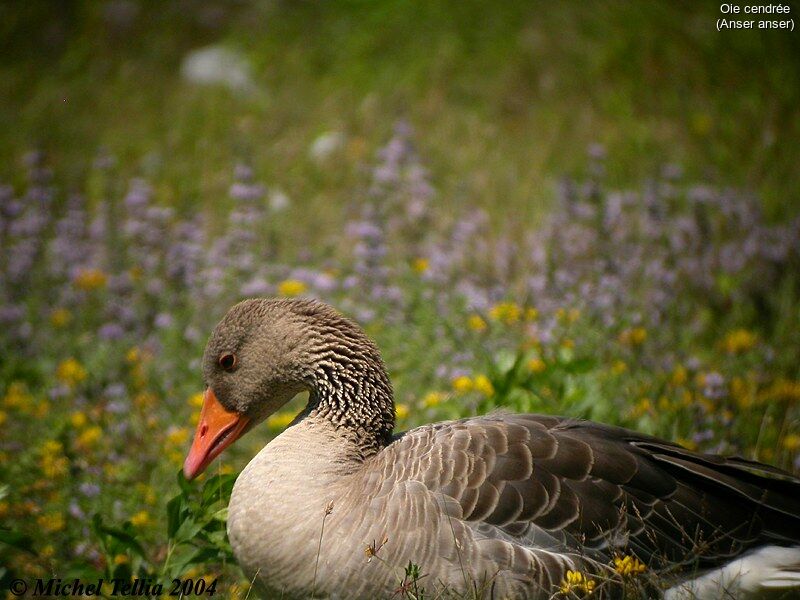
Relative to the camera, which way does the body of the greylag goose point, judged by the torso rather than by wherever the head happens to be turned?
to the viewer's left

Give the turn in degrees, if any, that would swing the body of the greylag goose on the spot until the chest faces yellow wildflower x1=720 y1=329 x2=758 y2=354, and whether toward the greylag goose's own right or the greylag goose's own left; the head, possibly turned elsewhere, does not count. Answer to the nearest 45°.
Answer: approximately 135° to the greylag goose's own right

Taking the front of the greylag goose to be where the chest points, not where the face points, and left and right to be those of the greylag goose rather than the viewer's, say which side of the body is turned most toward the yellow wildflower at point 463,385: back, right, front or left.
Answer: right

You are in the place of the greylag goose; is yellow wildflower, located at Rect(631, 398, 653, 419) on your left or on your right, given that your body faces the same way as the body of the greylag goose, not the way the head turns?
on your right

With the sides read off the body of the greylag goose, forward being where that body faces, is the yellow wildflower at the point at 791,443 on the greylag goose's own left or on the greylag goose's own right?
on the greylag goose's own right

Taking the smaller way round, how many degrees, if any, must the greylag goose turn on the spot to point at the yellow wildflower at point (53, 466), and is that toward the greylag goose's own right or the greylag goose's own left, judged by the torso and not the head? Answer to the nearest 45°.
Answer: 0° — it already faces it
